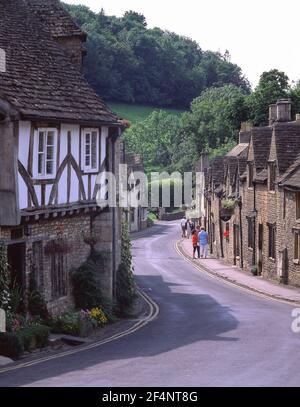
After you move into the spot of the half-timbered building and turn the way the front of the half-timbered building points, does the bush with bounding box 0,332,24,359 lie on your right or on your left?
on your right

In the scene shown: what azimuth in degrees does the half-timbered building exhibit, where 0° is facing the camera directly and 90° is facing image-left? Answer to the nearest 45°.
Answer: approximately 315°

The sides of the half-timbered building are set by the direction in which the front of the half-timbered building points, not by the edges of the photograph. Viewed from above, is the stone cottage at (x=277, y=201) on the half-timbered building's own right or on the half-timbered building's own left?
on the half-timbered building's own left
